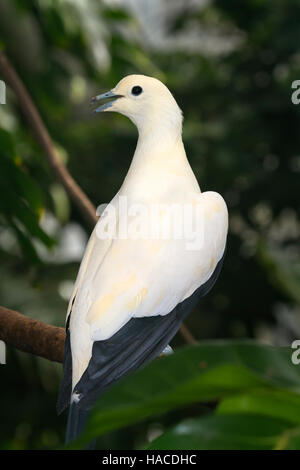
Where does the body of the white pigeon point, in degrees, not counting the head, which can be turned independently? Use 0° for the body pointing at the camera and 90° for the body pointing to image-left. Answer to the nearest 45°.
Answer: approximately 225°
